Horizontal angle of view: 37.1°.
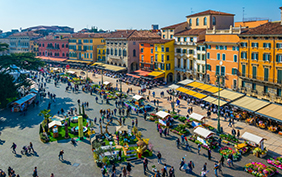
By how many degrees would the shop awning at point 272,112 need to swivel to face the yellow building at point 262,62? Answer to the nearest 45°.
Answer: approximately 135° to its right

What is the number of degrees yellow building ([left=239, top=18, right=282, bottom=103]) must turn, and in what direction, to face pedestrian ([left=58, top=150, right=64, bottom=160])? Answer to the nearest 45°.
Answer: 0° — it already faces them

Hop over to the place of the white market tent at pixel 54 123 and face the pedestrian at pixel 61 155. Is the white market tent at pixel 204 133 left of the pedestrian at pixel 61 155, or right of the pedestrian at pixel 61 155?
left

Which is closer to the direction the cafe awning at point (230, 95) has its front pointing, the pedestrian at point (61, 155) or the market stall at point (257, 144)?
the pedestrian

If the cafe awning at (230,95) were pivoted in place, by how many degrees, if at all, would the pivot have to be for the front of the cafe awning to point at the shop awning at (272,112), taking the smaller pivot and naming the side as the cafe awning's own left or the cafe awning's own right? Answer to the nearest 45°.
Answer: approximately 90° to the cafe awning's own left

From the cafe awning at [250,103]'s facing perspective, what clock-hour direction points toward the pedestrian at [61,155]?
The pedestrian is roughly at 12 o'clock from the cafe awning.
